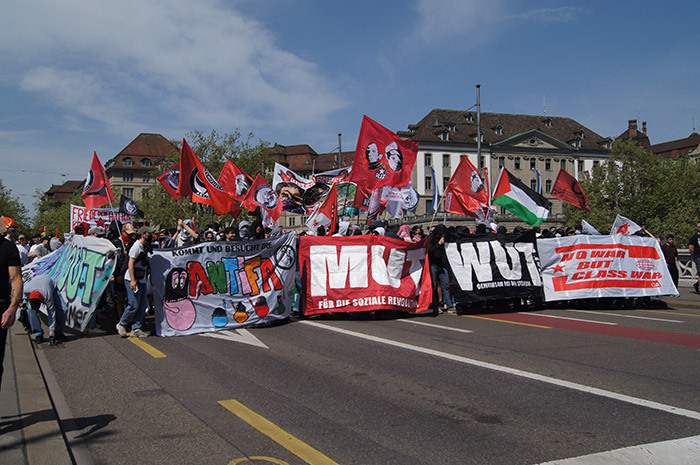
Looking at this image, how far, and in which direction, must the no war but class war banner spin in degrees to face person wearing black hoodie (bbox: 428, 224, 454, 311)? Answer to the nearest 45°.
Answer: approximately 45° to its right

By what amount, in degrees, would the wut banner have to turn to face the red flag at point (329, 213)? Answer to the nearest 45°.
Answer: approximately 90° to its right

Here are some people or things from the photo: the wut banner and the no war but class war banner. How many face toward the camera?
2

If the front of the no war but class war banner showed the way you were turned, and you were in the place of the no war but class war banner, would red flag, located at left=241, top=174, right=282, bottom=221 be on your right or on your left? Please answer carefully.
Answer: on your right

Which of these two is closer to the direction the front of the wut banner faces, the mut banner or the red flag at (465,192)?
the mut banner

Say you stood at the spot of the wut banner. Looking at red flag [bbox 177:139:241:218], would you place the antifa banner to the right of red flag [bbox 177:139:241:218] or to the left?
left

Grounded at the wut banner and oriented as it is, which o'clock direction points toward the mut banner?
The mut banner is roughly at 2 o'clock from the wut banner.

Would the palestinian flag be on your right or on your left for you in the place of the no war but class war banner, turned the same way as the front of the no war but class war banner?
on your right

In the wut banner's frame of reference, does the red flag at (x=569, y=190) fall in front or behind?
behind

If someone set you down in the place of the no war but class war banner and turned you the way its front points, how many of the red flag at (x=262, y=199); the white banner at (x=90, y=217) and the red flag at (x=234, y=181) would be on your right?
3

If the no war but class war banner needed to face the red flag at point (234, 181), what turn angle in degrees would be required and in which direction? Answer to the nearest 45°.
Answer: approximately 90° to its right

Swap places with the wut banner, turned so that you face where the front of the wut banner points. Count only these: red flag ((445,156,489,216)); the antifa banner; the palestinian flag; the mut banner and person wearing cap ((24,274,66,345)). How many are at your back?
2

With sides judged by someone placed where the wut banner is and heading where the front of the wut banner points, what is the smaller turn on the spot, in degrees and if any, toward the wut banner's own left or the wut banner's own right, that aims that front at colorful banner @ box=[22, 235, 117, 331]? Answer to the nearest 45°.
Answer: approximately 45° to the wut banner's own right

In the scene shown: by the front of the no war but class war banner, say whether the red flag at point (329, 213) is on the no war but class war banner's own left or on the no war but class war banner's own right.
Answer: on the no war but class war banner's own right

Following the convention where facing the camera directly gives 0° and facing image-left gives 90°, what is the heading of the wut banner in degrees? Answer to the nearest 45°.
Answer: approximately 0°
